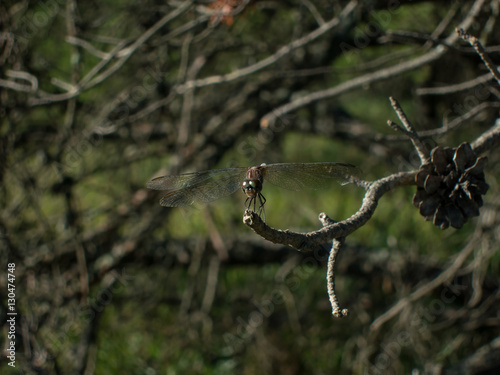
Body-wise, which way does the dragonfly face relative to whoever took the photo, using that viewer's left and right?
facing the viewer
